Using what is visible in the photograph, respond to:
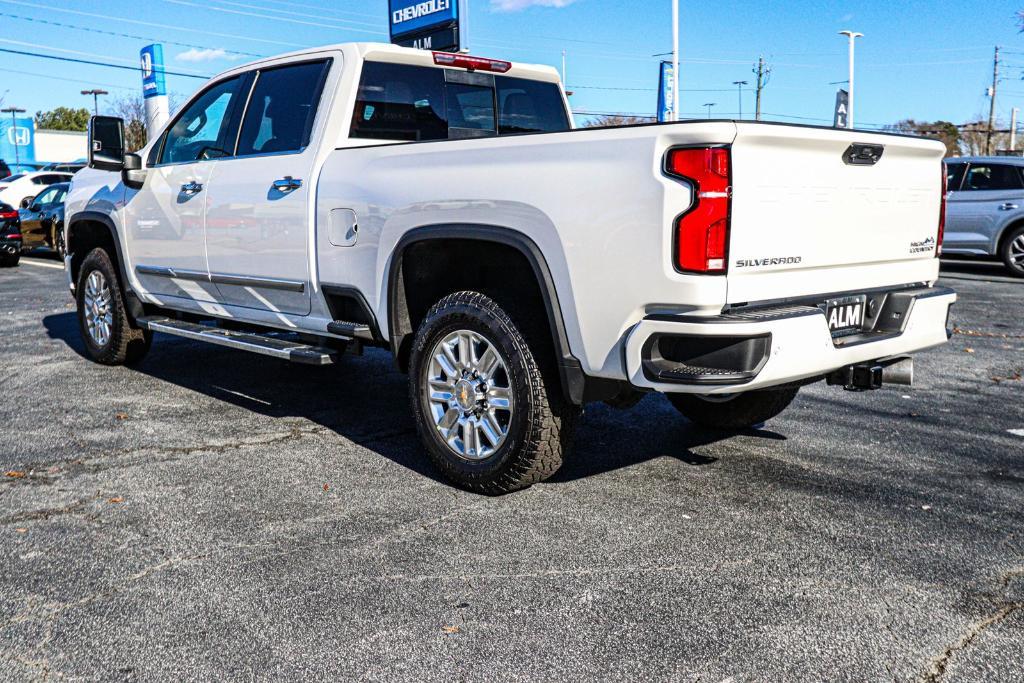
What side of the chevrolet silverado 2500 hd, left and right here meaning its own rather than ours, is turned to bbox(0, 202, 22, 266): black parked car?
front

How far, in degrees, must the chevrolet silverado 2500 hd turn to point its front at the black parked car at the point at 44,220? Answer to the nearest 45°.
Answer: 0° — it already faces it

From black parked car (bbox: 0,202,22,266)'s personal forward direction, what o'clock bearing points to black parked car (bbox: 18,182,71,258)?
black parked car (bbox: 18,182,71,258) is roughly at 2 o'clock from black parked car (bbox: 0,202,22,266).

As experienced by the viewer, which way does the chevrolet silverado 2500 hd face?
facing away from the viewer and to the left of the viewer

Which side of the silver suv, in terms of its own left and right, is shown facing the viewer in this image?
left

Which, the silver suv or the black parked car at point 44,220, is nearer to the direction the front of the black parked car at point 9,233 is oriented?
the black parked car

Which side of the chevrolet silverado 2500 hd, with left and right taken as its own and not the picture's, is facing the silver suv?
right
